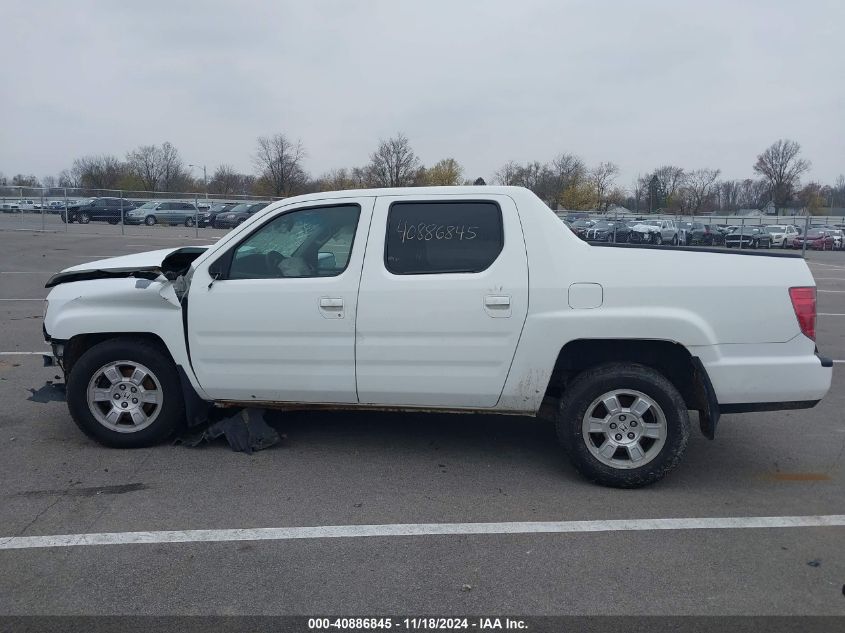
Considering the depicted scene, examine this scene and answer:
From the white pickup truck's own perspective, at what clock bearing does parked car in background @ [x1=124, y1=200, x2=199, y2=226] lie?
The parked car in background is roughly at 2 o'clock from the white pickup truck.

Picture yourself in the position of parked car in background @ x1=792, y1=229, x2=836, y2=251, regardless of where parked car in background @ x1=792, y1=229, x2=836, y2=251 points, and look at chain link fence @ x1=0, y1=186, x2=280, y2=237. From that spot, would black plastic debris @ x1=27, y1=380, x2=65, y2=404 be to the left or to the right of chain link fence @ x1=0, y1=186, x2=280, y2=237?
left

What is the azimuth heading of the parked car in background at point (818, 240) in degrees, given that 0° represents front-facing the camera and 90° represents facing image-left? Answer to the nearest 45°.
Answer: approximately 45°

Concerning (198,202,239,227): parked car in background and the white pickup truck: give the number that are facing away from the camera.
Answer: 0

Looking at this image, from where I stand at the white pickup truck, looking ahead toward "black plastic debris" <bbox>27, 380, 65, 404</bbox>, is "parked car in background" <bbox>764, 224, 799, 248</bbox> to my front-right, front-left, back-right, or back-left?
back-right

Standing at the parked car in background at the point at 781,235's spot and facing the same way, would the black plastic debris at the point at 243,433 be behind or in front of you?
in front

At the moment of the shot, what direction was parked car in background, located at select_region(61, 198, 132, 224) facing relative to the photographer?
facing the viewer and to the left of the viewer

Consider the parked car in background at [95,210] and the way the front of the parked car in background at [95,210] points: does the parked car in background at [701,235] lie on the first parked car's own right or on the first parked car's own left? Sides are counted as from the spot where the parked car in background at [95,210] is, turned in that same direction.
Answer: on the first parked car's own left

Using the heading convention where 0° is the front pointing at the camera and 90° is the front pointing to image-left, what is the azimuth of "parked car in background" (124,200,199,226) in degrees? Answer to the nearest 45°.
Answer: approximately 45°
